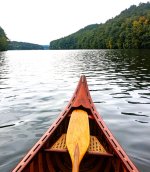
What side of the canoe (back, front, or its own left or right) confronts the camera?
back
